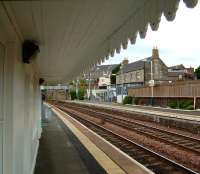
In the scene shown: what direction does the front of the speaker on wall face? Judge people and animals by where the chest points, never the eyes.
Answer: to the viewer's right
